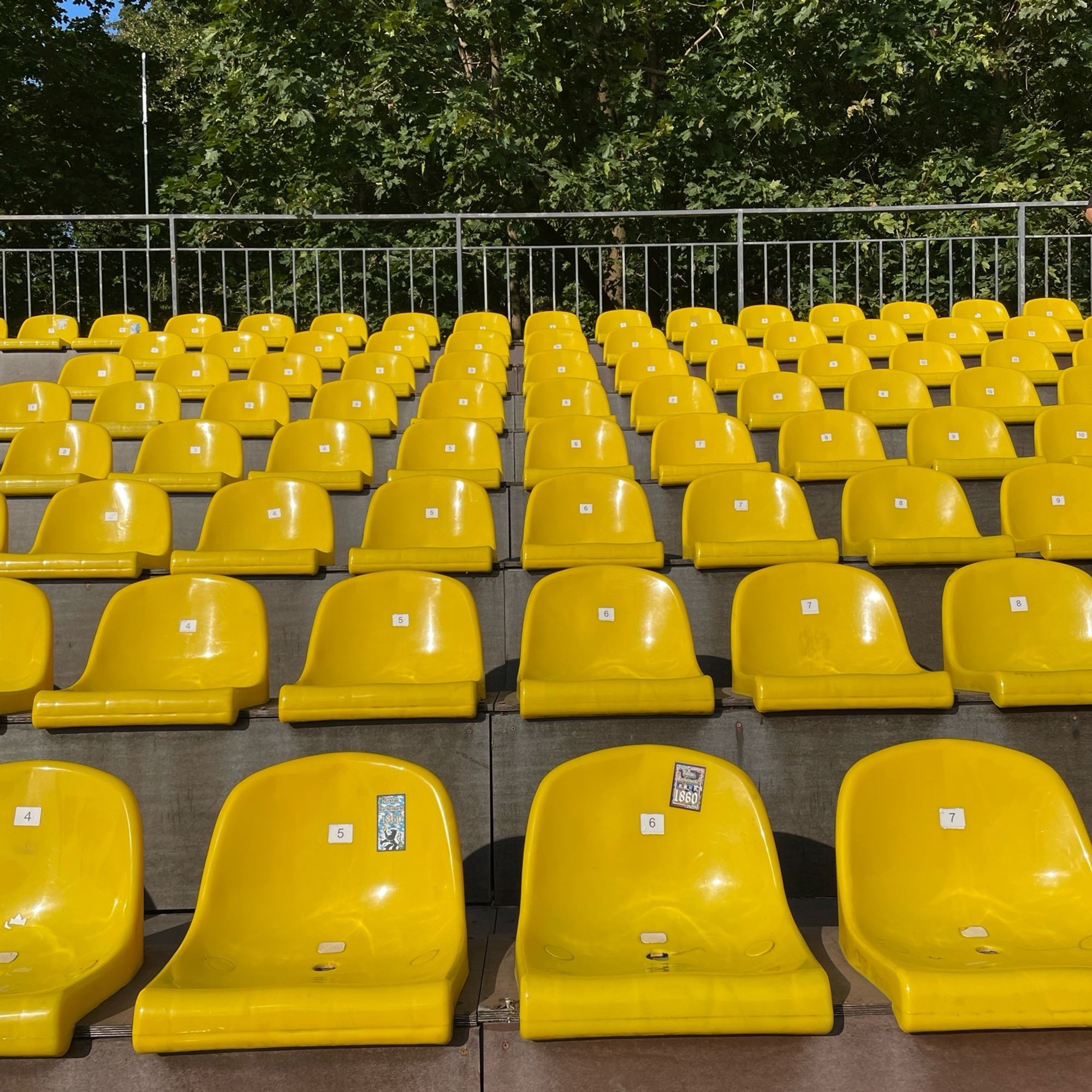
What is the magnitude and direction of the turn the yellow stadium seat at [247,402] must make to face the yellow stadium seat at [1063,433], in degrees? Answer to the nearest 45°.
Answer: approximately 45° to its left

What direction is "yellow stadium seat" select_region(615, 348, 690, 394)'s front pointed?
toward the camera

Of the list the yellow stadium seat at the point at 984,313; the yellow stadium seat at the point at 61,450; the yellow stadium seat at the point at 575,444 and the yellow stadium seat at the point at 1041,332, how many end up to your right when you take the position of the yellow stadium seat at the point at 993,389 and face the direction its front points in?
2

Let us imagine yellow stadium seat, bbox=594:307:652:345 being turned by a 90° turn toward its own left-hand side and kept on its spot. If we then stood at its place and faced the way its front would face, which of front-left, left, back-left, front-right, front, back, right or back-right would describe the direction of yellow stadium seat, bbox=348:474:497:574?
right

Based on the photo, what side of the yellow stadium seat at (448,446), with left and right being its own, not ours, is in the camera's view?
front

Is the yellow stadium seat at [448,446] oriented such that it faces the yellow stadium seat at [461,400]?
no

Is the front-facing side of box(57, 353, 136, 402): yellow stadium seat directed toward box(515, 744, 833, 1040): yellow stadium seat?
no

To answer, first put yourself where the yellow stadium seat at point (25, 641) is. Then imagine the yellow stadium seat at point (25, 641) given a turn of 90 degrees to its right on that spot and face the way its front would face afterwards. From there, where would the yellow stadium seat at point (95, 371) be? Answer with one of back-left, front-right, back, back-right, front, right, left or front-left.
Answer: front-right

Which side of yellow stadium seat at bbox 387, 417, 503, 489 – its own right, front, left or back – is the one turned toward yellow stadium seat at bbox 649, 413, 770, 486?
left

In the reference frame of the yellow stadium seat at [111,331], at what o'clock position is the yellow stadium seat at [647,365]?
the yellow stadium seat at [647,365] is roughly at 9 o'clock from the yellow stadium seat at [111,331].

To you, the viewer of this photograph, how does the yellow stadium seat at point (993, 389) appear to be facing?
facing the viewer and to the right of the viewer

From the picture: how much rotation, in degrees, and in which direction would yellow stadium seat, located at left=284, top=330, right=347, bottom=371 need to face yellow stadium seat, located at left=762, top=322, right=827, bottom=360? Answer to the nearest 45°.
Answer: approximately 90° to its left

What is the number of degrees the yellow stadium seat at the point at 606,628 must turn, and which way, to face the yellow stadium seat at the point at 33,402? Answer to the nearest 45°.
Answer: approximately 135° to its right

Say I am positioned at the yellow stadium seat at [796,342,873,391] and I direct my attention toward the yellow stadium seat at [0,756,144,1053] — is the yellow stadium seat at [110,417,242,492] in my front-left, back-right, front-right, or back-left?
front-right

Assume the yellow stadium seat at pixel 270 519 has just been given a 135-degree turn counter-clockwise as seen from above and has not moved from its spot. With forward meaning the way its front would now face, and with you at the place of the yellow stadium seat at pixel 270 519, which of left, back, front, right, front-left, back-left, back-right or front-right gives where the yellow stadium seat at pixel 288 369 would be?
front-left

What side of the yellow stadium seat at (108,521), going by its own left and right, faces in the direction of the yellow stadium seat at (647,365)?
back

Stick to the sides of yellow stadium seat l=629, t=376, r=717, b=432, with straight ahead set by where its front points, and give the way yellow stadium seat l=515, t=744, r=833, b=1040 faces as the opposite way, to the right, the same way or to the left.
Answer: the same way

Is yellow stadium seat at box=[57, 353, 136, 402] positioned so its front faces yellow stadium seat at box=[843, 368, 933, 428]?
no

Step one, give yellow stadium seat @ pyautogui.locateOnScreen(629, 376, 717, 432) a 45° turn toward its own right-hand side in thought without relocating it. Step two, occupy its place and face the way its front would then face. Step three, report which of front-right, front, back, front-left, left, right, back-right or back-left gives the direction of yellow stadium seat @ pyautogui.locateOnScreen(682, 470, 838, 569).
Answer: front-left

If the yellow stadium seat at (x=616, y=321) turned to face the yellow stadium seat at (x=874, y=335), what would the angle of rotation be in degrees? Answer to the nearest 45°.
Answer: approximately 45° to its left
